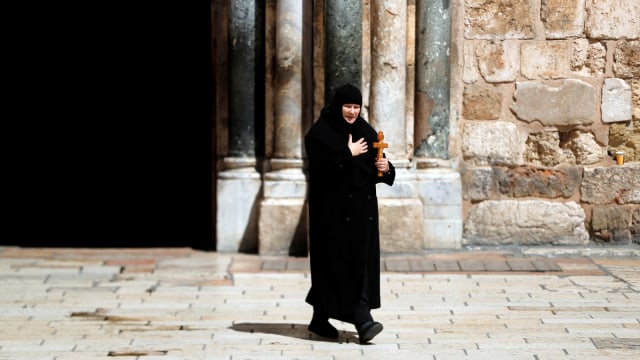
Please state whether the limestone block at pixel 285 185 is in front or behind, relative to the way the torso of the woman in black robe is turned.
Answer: behind

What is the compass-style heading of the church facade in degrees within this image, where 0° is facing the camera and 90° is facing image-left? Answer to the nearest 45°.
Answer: approximately 0°

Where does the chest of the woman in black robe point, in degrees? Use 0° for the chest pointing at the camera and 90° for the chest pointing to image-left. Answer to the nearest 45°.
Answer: approximately 315°

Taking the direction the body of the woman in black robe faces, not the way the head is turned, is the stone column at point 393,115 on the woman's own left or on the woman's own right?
on the woman's own left

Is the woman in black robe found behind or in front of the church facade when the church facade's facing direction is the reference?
in front

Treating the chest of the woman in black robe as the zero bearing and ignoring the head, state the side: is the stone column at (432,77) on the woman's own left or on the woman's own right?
on the woman's own left

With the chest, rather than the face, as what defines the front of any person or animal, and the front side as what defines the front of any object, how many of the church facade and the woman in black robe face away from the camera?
0

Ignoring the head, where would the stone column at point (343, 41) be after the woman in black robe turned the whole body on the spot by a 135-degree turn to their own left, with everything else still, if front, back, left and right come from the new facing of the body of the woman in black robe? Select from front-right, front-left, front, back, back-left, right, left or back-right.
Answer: front
